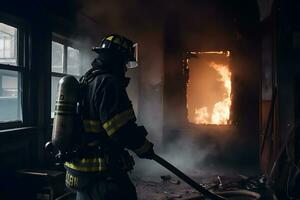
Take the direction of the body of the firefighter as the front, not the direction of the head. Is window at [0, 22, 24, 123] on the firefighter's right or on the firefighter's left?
on the firefighter's left

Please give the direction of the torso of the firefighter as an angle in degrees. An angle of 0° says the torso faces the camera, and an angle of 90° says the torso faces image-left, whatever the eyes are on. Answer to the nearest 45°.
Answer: approximately 270°
